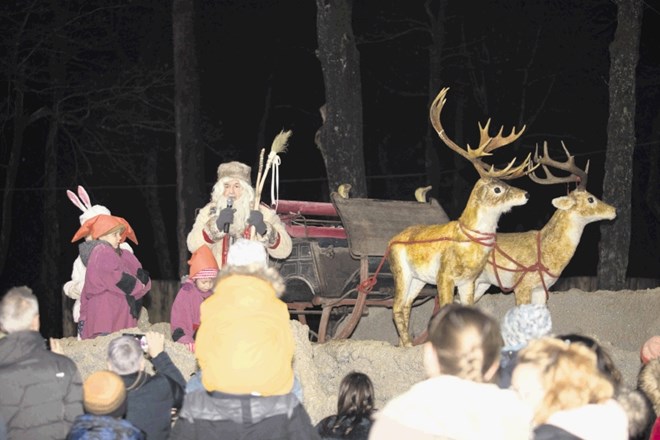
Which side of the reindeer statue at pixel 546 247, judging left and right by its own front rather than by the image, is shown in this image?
right

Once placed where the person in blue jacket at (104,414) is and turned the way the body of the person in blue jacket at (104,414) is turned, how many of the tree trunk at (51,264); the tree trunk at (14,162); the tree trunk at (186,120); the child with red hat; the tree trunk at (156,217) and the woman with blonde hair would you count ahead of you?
5

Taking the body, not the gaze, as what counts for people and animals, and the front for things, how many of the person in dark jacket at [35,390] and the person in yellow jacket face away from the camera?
2

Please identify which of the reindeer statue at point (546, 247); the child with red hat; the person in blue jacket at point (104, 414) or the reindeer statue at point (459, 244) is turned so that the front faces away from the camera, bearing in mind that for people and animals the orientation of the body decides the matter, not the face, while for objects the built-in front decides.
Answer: the person in blue jacket

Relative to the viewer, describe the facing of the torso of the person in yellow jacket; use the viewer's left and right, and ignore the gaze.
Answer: facing away from the viewer

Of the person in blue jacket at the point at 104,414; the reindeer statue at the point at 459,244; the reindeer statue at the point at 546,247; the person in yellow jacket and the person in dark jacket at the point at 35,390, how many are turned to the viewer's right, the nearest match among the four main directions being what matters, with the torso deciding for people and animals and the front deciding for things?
2

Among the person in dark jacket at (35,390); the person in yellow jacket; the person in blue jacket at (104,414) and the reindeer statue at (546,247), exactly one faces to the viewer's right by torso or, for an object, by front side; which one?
the reindeer statue

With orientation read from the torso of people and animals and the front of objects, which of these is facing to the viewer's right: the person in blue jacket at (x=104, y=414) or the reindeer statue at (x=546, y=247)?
the reindeer statue

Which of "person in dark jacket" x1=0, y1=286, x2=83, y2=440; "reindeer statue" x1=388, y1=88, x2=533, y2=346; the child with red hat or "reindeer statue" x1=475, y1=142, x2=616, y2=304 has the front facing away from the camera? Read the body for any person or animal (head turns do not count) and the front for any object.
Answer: the person in dark jacket

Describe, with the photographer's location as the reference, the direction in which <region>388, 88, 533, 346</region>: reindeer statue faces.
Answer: facing to the right of the viewer

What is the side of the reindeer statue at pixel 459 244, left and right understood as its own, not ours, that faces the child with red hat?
back

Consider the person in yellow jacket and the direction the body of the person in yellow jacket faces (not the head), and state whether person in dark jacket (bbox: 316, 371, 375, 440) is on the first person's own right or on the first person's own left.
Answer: on the first person's own right

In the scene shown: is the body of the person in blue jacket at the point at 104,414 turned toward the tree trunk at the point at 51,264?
yes

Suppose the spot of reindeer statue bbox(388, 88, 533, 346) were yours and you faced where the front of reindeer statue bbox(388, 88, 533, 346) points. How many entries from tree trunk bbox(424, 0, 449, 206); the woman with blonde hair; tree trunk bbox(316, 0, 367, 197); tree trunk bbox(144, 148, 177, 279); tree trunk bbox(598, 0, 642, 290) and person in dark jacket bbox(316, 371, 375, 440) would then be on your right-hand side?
2

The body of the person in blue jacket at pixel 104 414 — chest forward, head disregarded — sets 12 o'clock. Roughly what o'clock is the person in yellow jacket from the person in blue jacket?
The person in yellow jacket is roughly at 3 o'clock from the person in blue jacket.

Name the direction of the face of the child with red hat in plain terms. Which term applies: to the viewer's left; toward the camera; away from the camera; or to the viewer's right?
toward the camera

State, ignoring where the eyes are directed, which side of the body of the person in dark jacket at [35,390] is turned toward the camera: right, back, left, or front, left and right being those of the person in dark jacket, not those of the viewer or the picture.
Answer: back

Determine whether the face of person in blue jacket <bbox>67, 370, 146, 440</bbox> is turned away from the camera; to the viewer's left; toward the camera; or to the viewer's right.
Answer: away from the camera

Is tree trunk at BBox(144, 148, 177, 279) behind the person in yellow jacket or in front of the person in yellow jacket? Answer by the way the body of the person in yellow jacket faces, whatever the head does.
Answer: in front

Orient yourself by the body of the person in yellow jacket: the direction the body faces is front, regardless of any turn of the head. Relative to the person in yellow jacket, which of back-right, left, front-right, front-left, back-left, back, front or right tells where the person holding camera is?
front-left
